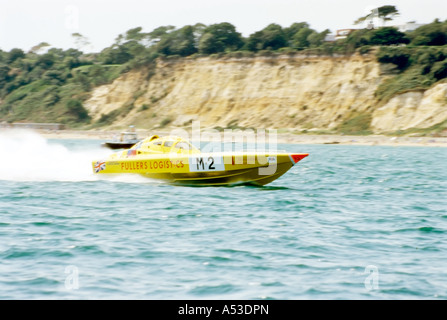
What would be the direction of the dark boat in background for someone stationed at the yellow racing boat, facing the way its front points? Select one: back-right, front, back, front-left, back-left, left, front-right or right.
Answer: left

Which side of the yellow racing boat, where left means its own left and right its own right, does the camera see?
right
